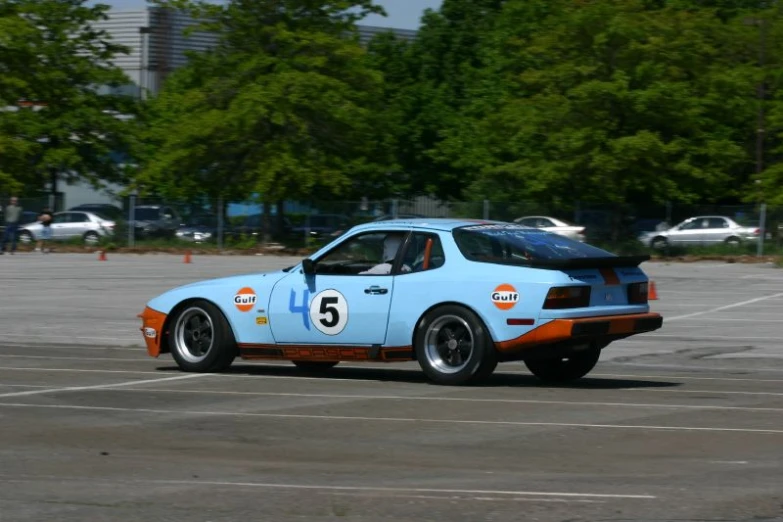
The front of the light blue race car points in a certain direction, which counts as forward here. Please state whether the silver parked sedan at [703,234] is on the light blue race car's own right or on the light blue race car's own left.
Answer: on the light blue race car's own right

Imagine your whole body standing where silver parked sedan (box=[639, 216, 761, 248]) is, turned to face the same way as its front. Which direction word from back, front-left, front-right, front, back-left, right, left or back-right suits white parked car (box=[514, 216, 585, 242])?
front

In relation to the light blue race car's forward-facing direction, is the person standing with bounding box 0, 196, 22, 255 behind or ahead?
ahead

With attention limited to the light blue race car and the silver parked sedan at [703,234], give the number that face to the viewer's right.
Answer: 0

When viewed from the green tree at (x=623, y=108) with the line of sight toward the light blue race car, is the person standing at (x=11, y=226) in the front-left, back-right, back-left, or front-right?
front-right

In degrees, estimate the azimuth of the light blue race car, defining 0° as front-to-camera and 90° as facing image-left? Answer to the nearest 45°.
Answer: approximately 135°

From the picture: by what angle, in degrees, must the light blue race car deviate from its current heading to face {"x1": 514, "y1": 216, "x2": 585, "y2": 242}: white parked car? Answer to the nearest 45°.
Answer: approximately 45° to its right

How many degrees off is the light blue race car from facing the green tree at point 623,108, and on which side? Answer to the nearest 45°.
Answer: approximately 45° to its right

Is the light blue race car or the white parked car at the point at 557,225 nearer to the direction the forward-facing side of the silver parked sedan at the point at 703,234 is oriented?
the white parked car

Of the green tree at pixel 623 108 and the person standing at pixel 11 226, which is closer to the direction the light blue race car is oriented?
the person standing

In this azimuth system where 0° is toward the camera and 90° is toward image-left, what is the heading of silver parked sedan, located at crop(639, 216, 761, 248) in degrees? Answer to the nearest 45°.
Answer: approximately 90°

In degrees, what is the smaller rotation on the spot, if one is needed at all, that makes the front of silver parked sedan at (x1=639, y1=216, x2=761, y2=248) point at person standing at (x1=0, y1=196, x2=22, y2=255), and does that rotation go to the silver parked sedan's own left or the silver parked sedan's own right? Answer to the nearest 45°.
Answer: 0° — it already faces them

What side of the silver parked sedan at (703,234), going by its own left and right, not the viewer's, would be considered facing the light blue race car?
left
